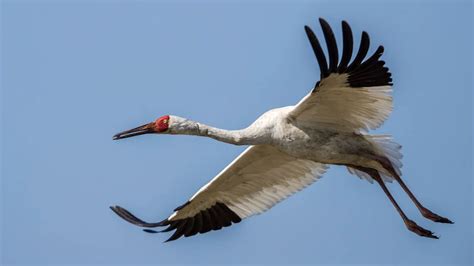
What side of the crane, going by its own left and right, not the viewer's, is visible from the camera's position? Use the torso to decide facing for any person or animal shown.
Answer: left
